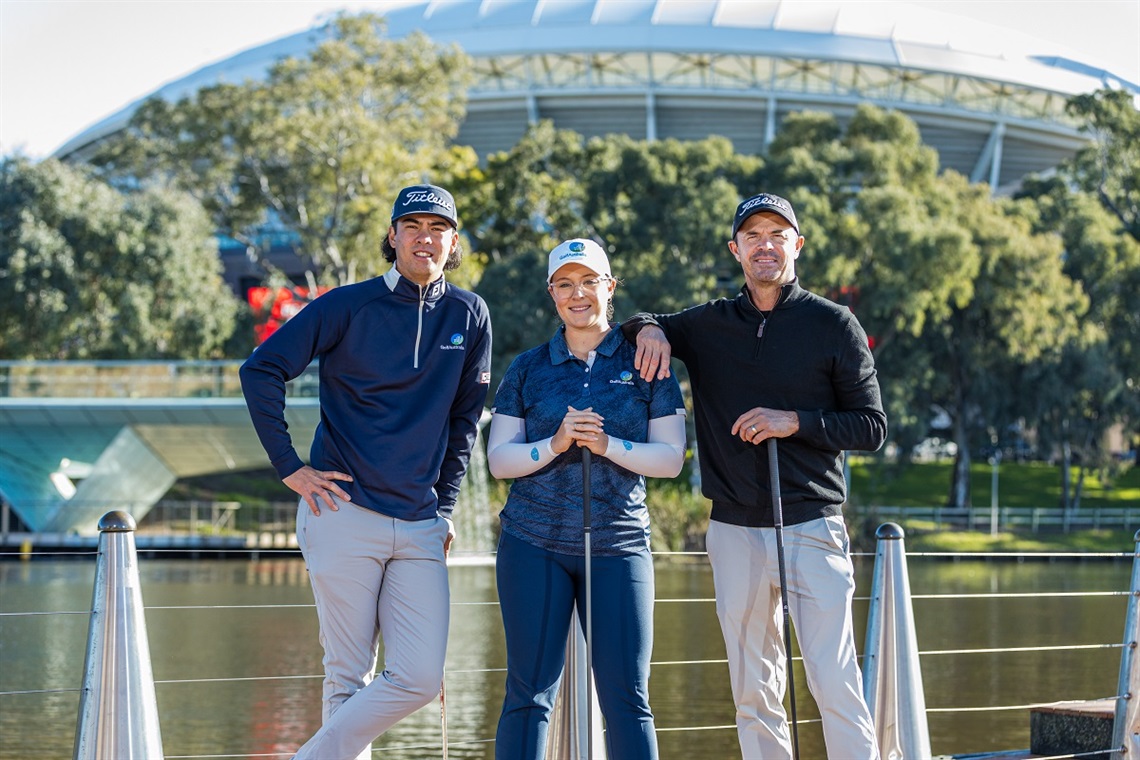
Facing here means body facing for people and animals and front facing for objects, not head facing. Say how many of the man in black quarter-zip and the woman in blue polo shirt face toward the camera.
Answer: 2

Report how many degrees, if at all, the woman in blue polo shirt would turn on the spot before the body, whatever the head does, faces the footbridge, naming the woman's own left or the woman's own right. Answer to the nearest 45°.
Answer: approximately 180°

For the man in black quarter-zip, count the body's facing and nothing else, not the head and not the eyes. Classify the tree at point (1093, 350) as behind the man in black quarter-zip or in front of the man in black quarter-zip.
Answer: behind

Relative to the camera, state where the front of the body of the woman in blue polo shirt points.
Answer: toward the camera

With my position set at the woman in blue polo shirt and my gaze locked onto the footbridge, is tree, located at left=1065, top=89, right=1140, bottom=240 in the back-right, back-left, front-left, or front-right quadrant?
front-right

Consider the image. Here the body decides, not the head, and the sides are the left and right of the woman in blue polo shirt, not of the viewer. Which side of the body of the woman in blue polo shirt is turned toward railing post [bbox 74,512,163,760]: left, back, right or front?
right

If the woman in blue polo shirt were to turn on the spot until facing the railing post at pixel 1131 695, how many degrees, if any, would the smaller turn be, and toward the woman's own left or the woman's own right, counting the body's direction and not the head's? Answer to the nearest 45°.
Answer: approximately 135° to the woman's own left

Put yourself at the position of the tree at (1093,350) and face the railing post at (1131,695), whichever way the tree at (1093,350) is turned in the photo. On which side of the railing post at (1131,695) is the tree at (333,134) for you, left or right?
right

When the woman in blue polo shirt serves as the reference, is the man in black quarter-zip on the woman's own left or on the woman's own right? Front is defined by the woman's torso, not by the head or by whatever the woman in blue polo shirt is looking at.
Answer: on the woman's own left

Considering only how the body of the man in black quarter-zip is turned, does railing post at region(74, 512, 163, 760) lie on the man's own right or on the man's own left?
on the man's own right

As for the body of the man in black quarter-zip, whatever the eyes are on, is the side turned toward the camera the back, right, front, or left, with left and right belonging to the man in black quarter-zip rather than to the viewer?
front
